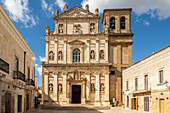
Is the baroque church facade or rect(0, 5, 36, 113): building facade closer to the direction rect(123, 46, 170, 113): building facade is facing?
the building facade

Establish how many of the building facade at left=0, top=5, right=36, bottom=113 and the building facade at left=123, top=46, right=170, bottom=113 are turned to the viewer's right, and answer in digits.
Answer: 1

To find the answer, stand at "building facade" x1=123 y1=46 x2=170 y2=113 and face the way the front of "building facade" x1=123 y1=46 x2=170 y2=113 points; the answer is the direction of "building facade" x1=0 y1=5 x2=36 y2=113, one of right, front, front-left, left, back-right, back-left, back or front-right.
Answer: front

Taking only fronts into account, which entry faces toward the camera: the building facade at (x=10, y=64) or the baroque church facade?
the baroque church facade

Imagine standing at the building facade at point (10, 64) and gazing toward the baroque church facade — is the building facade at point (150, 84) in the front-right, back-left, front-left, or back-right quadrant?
front-right

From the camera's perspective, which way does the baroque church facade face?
toward the camera

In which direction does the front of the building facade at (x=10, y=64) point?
to the viewer's right

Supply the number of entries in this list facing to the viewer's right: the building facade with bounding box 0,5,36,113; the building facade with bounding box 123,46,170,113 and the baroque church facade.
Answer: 1

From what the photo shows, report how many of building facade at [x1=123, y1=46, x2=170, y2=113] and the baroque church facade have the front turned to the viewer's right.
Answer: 0

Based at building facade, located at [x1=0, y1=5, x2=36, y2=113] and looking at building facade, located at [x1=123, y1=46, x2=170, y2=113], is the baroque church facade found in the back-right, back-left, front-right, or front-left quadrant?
front-left

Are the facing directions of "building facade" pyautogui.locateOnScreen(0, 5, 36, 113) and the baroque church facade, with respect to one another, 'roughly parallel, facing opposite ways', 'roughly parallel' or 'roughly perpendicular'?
roughly perpendicular

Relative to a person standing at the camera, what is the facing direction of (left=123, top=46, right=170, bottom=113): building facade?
facing the viewer and to the left of the viewer

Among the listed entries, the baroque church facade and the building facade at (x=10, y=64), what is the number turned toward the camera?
1
